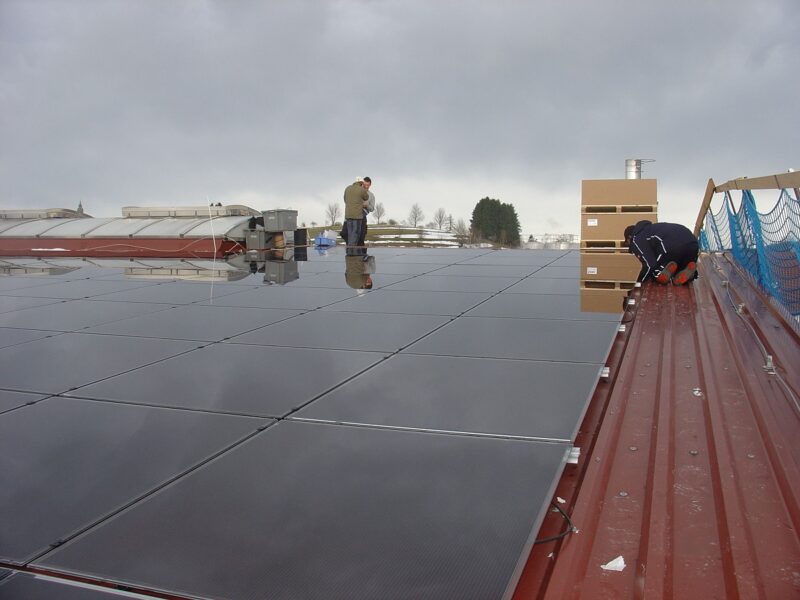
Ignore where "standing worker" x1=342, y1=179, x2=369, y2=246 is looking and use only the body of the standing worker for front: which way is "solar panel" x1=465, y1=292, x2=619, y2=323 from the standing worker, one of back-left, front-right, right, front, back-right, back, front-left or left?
back-right

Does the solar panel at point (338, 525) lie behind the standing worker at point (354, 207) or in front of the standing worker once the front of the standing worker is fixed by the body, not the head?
behind

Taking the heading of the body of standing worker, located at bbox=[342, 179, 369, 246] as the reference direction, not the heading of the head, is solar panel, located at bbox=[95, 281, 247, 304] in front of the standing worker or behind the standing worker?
behind

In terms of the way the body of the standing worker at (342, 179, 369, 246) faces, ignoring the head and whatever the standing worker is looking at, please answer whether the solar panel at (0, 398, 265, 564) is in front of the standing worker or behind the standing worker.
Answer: behind

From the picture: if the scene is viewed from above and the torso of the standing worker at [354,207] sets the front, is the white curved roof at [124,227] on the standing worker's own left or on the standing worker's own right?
on the standing worker's own left

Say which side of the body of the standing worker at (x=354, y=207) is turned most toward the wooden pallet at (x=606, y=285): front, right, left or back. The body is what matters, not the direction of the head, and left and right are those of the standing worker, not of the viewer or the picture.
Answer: right

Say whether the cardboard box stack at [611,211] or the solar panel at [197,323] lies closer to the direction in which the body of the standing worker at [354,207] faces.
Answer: the cardboard box stack

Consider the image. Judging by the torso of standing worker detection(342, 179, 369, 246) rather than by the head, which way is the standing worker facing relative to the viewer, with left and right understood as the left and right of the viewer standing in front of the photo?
facing away from the viewer and to the right of the viewer

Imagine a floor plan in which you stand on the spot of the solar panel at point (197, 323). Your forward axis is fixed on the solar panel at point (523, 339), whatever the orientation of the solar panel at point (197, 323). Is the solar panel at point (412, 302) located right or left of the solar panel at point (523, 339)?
left

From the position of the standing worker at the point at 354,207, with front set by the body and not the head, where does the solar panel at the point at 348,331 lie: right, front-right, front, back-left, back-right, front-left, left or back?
back-right

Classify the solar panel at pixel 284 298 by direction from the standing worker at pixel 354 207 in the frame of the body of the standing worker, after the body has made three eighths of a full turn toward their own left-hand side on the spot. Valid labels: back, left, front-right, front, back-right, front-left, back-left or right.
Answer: left

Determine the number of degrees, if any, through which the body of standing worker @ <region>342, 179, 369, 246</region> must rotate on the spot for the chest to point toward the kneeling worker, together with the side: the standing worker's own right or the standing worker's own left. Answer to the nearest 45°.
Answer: approximately 90° to the standing worker's own right
